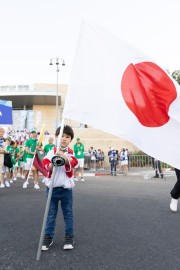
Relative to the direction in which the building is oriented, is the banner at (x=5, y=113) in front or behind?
in front

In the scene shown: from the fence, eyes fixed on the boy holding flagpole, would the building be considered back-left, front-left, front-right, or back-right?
back-right

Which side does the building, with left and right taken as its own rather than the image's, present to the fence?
front

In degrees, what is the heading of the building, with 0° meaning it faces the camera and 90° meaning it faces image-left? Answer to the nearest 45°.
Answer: approximately 0°

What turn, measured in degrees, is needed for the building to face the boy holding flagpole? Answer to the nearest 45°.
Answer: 0° — it already faces them
